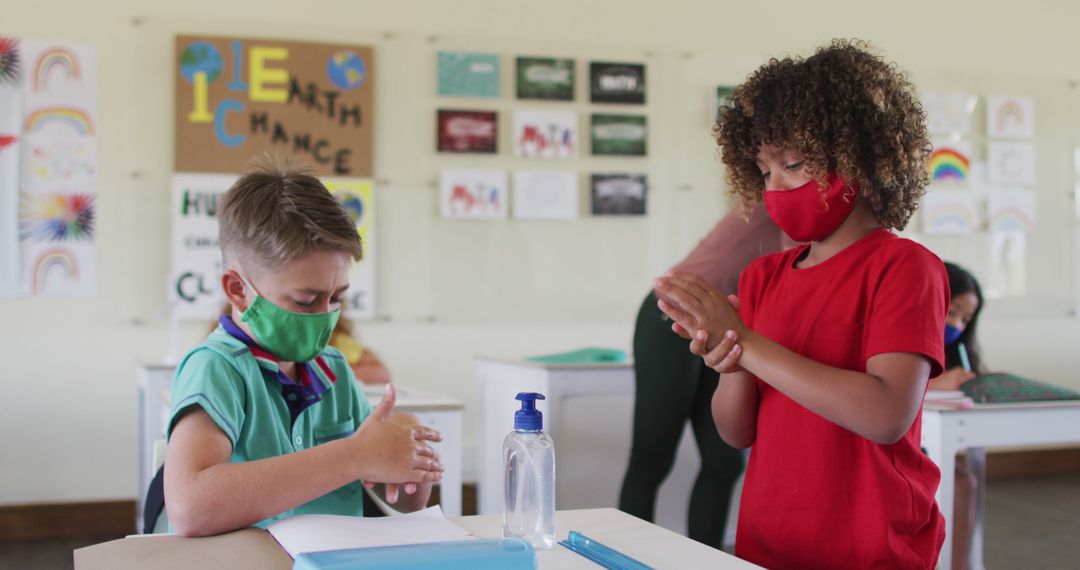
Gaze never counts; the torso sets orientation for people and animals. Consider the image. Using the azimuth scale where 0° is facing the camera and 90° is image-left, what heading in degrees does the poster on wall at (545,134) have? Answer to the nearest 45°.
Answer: approximately 0°

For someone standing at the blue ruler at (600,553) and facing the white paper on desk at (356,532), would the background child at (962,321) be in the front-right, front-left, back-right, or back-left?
back-right

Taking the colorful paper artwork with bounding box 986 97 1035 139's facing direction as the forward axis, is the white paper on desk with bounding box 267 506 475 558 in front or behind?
in front

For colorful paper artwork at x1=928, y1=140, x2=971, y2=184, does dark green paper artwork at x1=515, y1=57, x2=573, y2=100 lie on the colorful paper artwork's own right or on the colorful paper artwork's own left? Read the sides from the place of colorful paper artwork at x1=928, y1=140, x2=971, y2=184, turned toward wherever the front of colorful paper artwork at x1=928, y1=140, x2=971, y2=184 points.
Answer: on the colorful paper artwork's own right

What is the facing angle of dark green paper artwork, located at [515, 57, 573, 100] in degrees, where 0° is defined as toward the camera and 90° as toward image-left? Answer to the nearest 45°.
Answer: approximately 0°

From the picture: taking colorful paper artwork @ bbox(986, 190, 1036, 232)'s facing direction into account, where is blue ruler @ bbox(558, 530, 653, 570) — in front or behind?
in front

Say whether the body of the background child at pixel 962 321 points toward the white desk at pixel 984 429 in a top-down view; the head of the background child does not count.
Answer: yes

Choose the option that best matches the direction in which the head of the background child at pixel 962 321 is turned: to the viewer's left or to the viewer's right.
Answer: to the viewer's left
